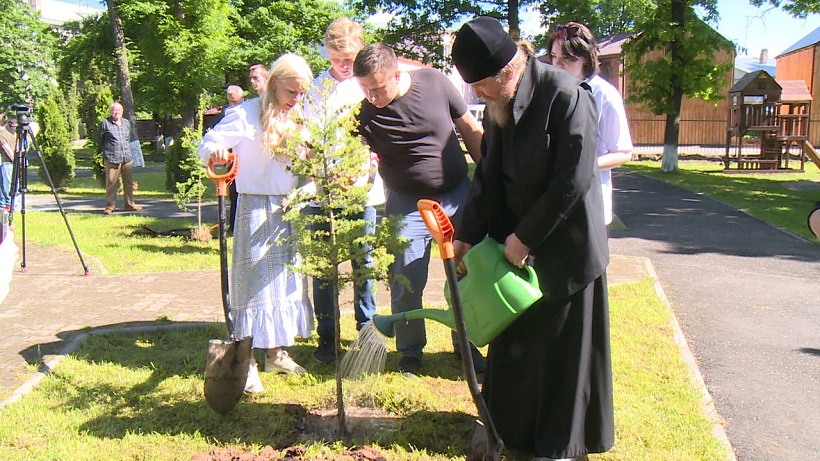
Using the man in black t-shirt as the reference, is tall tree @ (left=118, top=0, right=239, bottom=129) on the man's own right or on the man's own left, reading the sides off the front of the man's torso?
on the man's own right

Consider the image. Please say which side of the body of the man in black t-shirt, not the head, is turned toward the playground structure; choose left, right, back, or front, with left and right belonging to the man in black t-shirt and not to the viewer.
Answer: back

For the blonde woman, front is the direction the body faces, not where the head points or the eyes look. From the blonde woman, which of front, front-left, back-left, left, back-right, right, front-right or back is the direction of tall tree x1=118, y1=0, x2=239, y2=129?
back-left

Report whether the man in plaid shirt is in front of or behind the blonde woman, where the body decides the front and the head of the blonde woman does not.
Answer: behind

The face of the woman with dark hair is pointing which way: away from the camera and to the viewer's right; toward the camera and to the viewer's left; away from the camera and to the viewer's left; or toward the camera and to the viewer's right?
toward the camera and to the viewer's left

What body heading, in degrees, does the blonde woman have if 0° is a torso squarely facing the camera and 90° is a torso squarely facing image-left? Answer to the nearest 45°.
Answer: approximately 315°

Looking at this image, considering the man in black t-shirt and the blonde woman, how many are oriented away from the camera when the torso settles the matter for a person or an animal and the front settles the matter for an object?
0

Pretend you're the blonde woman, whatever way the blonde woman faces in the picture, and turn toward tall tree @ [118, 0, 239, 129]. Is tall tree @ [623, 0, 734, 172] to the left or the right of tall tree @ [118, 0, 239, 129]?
right

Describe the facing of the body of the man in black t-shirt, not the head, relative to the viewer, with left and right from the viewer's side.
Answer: facing the viewer and to the left of the viewer

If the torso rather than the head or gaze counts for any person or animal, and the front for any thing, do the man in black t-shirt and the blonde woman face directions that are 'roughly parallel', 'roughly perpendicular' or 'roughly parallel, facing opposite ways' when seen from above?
roughly perpendicular

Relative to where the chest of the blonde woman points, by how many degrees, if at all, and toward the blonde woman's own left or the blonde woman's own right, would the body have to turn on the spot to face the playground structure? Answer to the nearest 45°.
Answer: approximately 90° to the blonde woman's own left
